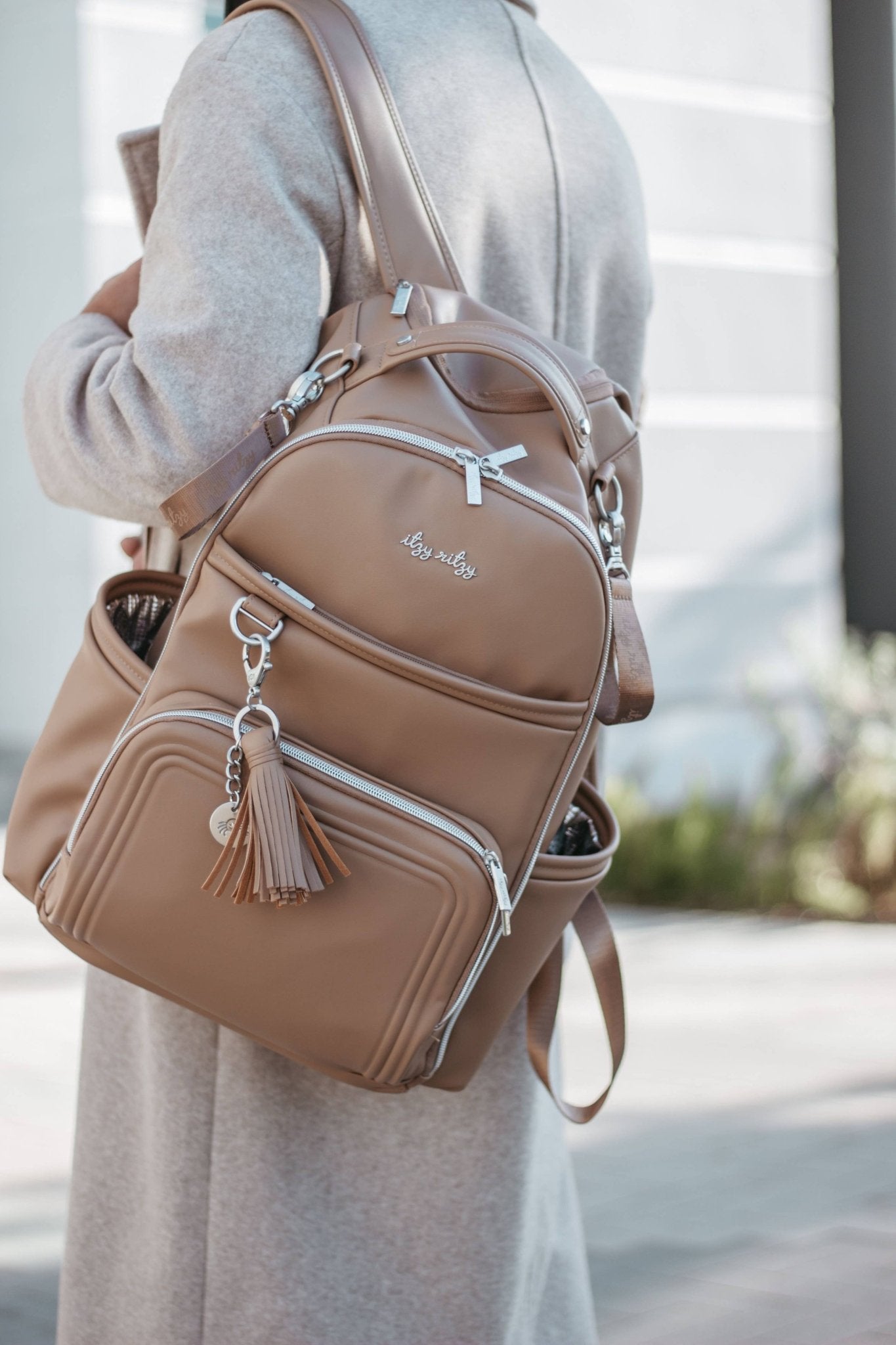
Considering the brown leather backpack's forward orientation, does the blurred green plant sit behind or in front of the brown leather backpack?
behind

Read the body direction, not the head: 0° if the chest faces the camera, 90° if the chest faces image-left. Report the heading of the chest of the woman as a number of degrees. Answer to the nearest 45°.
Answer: approximately 135°

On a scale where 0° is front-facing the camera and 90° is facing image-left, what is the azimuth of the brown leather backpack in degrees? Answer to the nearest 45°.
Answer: approximately 0°

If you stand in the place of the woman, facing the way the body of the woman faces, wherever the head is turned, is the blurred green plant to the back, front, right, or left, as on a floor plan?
right
